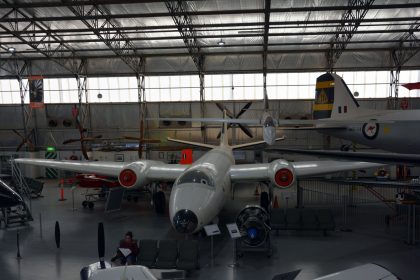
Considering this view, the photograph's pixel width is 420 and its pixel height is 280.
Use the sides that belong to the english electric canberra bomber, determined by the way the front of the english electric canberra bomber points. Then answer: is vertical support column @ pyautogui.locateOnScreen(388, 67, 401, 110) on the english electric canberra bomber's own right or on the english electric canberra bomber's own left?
on the english electric canberra bomber's own left

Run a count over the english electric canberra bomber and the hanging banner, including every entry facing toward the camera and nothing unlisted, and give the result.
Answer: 2

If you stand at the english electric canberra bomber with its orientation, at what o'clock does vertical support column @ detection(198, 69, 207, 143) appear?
The vertical support column is roughly at 6 o'clock from the english electric canberra bomber.

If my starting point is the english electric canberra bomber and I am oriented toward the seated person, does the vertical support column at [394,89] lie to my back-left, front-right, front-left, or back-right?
back-left

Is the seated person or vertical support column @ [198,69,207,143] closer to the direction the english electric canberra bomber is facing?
the seated person

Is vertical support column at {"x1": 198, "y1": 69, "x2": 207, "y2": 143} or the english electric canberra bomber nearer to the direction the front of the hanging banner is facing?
the english electric canberra bomber

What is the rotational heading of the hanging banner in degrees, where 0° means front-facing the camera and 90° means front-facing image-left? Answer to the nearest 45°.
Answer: approximately 0°
